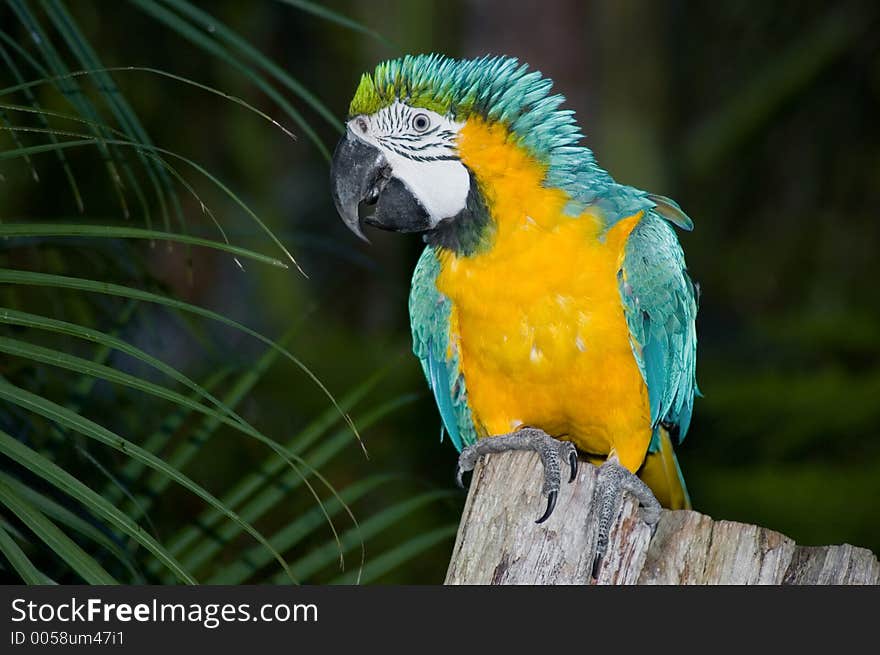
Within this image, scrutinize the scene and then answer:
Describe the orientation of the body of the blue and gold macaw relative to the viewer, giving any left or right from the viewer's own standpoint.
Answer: facing the viewer and to the left of the viewer
